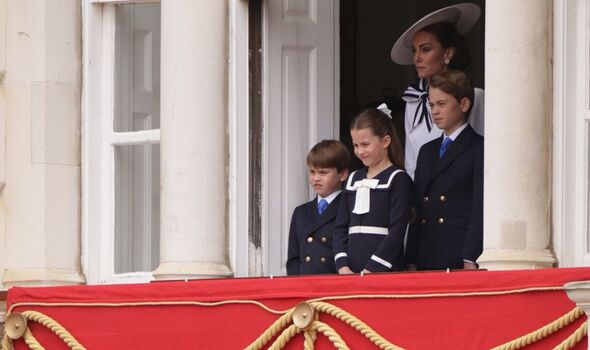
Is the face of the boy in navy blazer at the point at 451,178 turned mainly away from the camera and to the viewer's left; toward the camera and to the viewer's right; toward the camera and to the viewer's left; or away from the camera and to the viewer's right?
toward the camera and to the viewer's left

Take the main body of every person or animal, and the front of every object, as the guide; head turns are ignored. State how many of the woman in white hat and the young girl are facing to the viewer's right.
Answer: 0

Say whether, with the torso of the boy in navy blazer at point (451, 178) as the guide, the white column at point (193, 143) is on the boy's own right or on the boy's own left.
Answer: on the boy's own right

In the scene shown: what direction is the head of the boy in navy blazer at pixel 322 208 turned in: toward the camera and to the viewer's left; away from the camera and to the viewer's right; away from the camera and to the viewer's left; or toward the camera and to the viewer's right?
toward the camera and to the viewer's left

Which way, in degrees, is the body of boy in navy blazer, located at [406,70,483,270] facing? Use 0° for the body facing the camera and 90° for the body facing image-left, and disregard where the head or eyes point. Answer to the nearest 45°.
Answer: approximately 45°
